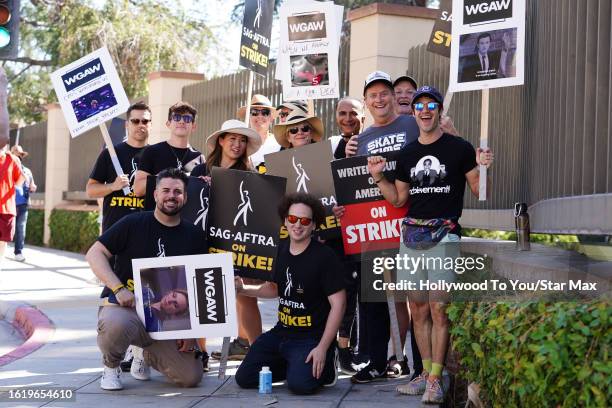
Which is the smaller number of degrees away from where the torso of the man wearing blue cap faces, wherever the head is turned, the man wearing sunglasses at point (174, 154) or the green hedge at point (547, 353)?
the green hedge

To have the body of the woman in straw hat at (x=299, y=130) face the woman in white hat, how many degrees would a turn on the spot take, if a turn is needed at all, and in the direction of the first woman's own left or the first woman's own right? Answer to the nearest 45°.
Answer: approximately 90° to the first woman's own right

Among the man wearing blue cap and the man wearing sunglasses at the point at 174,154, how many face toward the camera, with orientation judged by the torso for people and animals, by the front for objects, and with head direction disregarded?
2

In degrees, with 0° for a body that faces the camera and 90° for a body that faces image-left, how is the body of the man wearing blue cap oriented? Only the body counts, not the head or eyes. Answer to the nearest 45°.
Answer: approximately 0°

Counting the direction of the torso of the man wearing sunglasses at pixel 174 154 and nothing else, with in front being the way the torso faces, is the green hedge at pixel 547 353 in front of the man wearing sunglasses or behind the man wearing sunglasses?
in front

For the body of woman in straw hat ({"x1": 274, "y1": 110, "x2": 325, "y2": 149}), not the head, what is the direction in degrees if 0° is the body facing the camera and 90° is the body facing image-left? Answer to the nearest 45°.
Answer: approximately 0°

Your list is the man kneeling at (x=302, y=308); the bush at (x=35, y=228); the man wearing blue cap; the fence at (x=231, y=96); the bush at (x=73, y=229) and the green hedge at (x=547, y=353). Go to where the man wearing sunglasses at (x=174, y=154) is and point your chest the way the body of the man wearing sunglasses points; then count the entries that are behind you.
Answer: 3

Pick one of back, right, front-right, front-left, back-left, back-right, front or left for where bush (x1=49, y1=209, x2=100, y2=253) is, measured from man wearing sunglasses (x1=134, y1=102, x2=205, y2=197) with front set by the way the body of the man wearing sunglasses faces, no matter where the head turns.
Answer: back

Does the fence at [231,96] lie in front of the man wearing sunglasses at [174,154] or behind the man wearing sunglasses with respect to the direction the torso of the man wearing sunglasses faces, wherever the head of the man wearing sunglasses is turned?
behind
